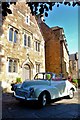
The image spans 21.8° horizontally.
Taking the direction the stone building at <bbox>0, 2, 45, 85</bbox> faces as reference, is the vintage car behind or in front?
in front

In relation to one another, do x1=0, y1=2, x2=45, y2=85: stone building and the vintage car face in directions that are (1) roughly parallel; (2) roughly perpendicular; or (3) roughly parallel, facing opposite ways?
roughly perpendicular

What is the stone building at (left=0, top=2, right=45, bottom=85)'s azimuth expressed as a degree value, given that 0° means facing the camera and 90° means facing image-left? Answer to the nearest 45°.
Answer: approximately 315°

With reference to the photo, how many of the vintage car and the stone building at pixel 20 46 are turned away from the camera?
0
